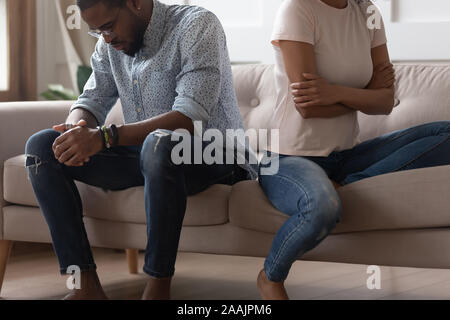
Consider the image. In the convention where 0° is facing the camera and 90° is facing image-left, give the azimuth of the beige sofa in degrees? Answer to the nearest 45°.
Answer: approximately 0°

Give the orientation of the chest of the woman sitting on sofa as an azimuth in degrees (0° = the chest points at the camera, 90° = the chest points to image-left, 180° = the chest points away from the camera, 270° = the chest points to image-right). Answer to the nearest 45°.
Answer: approximately 315°

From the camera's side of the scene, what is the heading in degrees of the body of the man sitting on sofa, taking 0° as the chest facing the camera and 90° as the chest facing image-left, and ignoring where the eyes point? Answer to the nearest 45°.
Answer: approximately 45°
